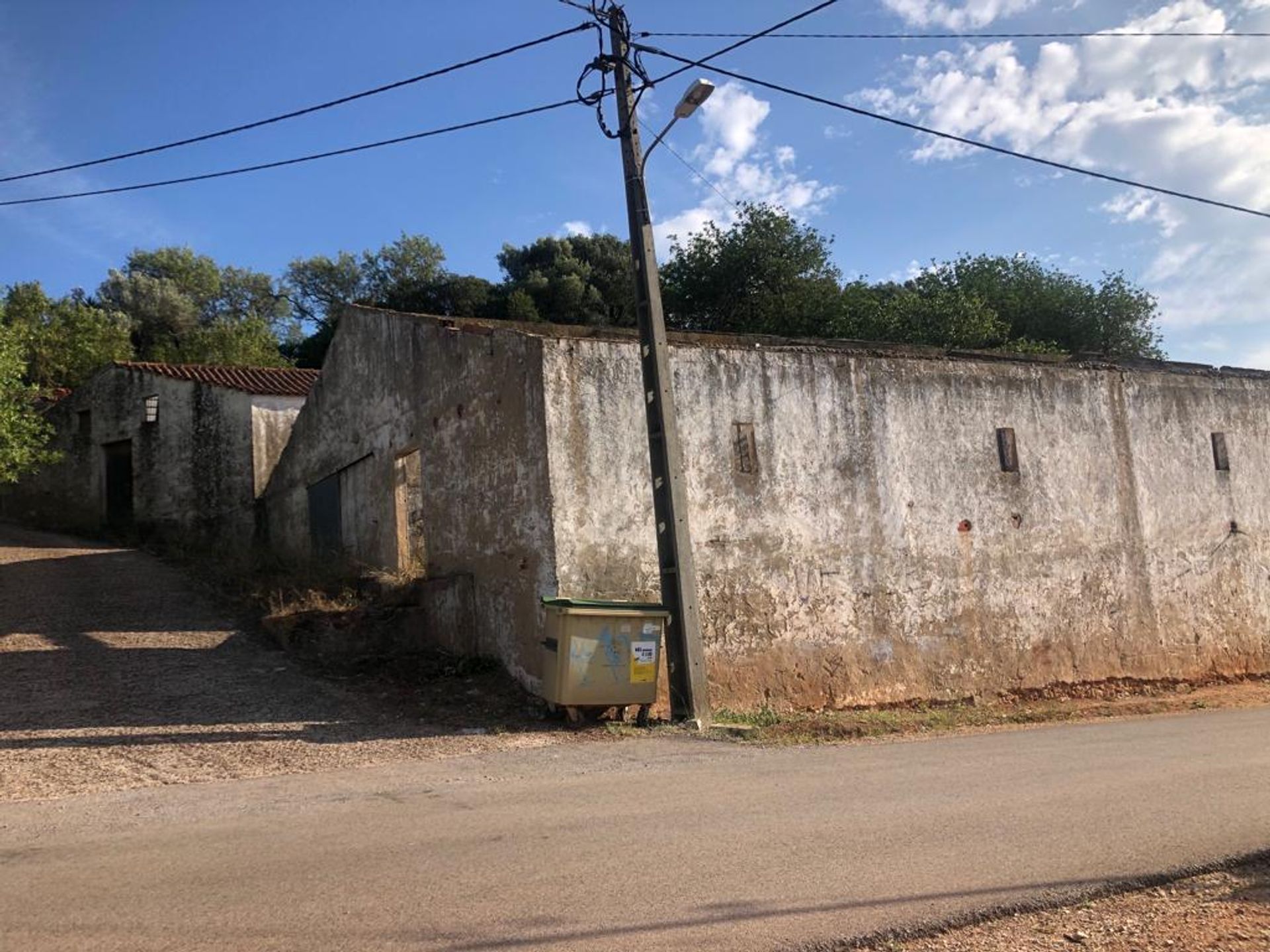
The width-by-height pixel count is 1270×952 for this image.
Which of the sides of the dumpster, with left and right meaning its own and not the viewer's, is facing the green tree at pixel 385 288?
back

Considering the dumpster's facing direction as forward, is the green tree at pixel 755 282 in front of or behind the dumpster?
behind

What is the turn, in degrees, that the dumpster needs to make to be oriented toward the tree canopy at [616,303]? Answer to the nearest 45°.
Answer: approximately 180°

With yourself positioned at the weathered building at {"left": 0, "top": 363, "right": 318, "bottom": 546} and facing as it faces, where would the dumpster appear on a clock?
The dumpster is roughly at 10 o'clock from the weathered building.

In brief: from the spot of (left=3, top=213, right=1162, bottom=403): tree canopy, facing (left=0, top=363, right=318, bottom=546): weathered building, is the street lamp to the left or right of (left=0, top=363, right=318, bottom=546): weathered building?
left

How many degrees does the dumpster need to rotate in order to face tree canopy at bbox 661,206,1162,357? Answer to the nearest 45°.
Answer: approximately 180°

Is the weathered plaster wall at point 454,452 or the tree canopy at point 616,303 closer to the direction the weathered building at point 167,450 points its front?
the weathered plaster wall

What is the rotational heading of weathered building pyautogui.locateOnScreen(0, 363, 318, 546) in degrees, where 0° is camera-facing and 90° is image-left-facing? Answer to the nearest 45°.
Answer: approximately 45°

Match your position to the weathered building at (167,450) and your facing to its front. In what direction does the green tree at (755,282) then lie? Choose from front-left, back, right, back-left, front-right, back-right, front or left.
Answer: back-left

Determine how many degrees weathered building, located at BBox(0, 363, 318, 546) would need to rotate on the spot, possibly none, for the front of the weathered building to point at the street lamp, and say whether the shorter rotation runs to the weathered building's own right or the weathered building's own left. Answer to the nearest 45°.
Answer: approximately 45° to the weathered building's own left

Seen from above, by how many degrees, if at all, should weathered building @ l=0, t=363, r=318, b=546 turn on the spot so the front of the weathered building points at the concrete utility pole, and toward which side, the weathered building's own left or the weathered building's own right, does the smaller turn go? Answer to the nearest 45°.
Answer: approximately 45° to the weathered building's own left

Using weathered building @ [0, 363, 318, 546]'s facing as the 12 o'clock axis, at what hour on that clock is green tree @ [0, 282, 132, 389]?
The green tree is roughly at 4 o'clock from the weathered building.

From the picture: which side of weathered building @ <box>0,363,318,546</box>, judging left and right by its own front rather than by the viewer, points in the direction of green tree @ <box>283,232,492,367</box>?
back
